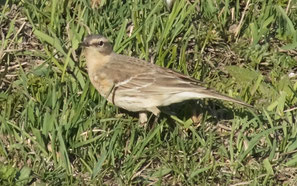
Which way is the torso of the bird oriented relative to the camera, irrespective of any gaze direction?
to the viewer's left
